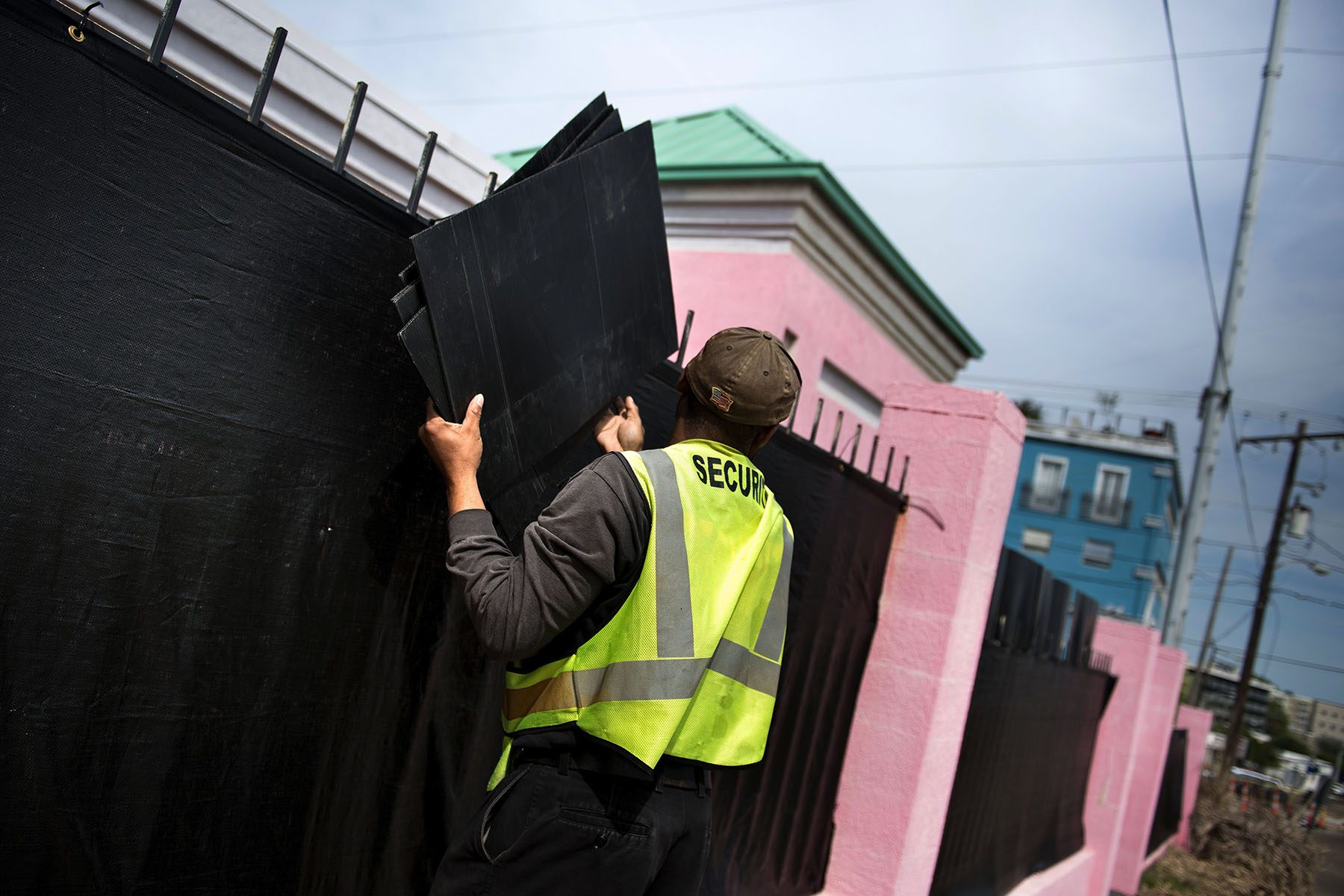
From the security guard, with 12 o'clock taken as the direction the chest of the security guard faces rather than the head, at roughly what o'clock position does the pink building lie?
The pink building is roughly at 2 o'clock from the security guard.

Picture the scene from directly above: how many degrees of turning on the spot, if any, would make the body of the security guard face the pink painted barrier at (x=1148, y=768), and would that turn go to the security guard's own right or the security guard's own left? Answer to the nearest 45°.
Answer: approximately 90° to the security guard's own right

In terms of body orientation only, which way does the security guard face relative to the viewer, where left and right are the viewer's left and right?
facing away from the viewer and to the left of the viewer

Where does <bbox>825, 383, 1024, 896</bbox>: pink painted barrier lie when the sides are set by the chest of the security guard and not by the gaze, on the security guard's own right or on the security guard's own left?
on the security guard's own right

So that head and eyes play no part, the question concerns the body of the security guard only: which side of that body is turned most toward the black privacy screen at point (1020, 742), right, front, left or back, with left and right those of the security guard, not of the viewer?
right

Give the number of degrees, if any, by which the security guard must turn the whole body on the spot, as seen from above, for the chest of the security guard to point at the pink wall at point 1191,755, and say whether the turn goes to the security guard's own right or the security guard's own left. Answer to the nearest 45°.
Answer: approximately 90° to the security guard's own right

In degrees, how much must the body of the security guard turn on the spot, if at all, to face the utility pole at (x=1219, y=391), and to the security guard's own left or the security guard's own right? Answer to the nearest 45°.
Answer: approximately 90° to the security guard's own right
